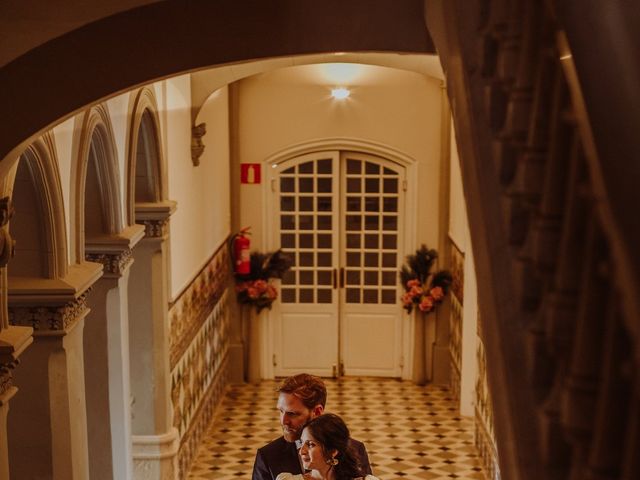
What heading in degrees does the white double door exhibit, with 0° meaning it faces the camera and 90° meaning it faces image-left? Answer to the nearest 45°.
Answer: approximately 0°

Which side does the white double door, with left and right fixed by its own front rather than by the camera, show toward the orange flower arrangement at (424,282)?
left

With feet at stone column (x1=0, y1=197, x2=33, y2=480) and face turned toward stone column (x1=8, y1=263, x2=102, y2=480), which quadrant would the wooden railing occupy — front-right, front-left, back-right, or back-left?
back-right

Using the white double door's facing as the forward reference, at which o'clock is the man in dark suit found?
The man in dark suit is roughly at 12 o'clock from the white double door.

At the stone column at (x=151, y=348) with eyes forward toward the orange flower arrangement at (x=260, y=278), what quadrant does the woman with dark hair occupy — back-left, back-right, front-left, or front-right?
back-right

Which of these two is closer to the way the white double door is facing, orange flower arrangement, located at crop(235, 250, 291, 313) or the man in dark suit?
the man in dark suit

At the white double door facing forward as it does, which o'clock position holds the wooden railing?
The wooden railing is roughly at 12 o'clock from the white double door.

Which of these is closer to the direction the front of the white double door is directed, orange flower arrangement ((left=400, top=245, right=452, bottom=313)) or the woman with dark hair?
the woman with dark hair

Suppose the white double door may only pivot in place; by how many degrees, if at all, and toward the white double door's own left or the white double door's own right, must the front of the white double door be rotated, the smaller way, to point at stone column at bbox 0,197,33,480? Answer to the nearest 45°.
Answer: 0° — it already faces it

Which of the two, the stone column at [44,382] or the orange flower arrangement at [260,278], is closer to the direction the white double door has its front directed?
the stone column
